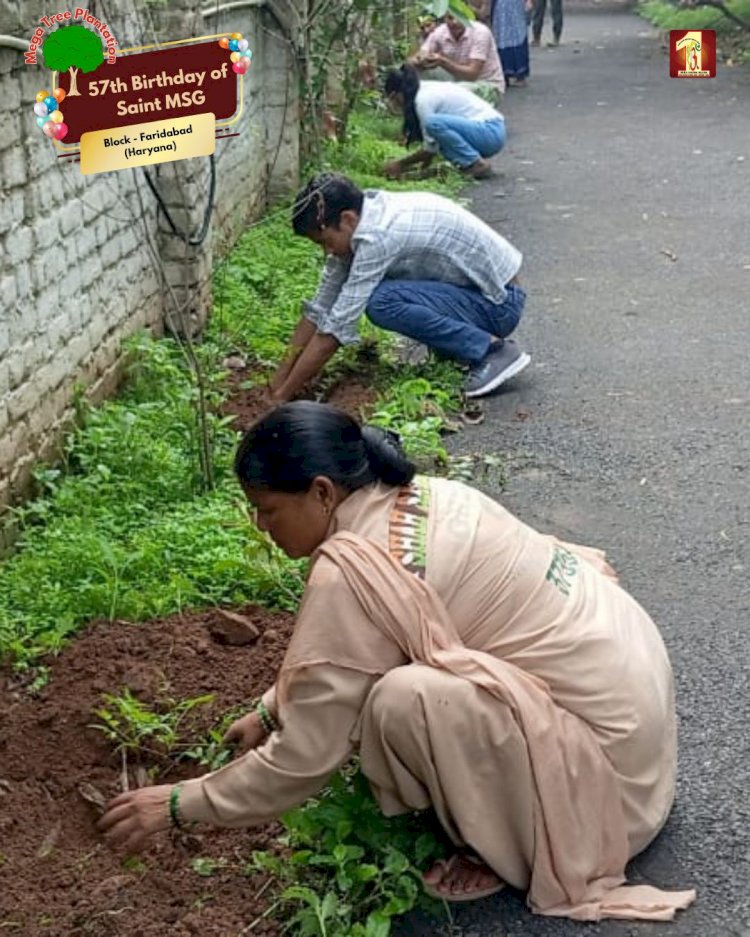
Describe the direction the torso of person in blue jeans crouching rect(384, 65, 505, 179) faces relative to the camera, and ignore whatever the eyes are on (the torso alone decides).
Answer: to the viewer's left

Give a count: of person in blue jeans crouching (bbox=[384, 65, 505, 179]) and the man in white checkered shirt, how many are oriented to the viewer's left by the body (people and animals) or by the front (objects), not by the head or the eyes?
2

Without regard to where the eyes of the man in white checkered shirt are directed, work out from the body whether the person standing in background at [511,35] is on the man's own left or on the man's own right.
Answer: on the man's own right

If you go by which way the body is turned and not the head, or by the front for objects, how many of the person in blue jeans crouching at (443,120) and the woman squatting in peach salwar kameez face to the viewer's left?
2

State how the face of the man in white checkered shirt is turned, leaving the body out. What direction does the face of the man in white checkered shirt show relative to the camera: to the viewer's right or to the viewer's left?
to the viewer's left

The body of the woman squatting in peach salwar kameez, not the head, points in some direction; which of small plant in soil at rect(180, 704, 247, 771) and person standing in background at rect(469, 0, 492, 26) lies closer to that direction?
the small plant in soil

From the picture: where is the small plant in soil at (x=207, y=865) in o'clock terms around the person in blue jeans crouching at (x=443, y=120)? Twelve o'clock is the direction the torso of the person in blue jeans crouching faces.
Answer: The small plant in soil is roughly at 9 o'clock from the person in blue jeans crouching.

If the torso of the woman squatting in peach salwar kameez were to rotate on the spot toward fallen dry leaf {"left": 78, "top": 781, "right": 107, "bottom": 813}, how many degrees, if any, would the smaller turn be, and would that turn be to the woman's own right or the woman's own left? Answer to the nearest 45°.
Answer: approximately 45° to the woman's own right

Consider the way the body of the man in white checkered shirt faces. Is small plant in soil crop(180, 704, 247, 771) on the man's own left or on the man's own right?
on the man's own left

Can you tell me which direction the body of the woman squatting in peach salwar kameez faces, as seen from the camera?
to the viewer's left

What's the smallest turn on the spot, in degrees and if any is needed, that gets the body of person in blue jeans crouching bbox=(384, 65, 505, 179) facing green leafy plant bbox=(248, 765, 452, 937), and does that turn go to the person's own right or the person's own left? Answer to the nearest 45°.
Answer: approximately 90° to the person's own left

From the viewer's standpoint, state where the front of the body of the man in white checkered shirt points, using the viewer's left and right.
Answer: facing to the left of the viewer
